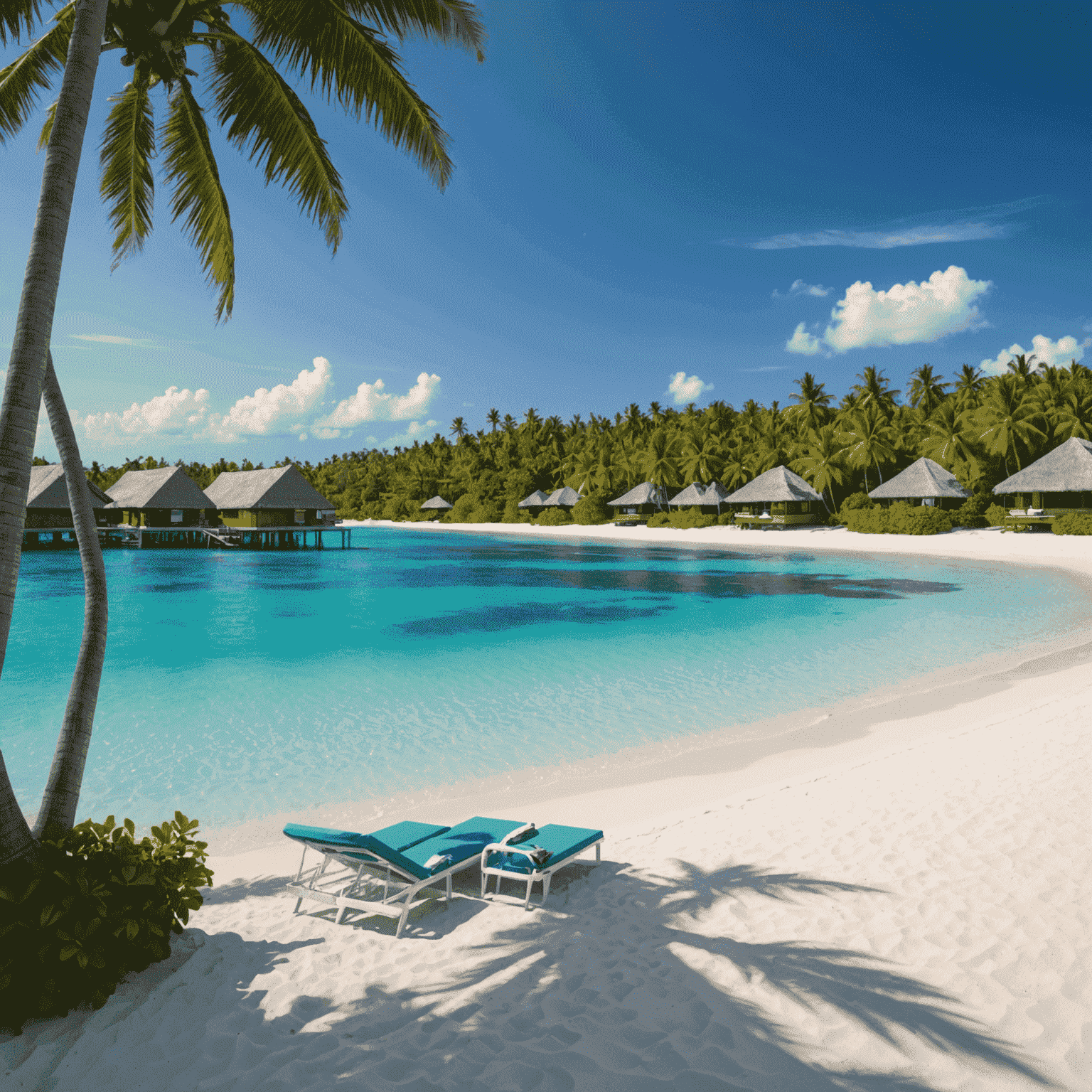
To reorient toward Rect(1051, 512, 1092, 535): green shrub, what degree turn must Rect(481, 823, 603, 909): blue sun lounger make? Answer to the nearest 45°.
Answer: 0° — it already faces it

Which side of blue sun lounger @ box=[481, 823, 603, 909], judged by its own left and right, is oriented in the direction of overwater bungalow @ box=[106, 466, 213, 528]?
left

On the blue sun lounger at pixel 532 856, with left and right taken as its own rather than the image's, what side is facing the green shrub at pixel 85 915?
back

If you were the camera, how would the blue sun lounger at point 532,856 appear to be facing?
facing away from the viewer and to the right of the viewer

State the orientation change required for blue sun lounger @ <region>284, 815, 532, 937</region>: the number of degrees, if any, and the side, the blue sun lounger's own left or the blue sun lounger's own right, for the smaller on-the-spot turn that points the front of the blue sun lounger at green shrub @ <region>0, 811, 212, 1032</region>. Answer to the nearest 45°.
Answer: approximately 180°
